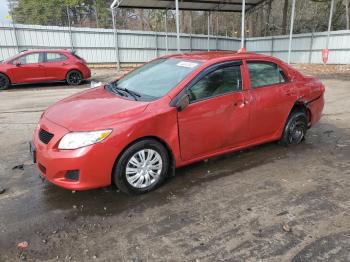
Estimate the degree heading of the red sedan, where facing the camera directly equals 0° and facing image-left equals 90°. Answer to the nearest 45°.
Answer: approximately 45°

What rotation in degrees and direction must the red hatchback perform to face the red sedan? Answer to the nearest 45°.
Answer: approximately 90° to its left

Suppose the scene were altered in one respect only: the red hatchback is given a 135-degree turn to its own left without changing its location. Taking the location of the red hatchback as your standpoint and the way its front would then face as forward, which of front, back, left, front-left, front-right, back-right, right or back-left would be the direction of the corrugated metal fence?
left

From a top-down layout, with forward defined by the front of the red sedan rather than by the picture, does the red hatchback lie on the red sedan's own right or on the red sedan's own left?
on the red sedan's own right

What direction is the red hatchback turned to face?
to the viewer's left

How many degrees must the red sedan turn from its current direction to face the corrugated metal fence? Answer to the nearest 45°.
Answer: approximately 135° to its right
